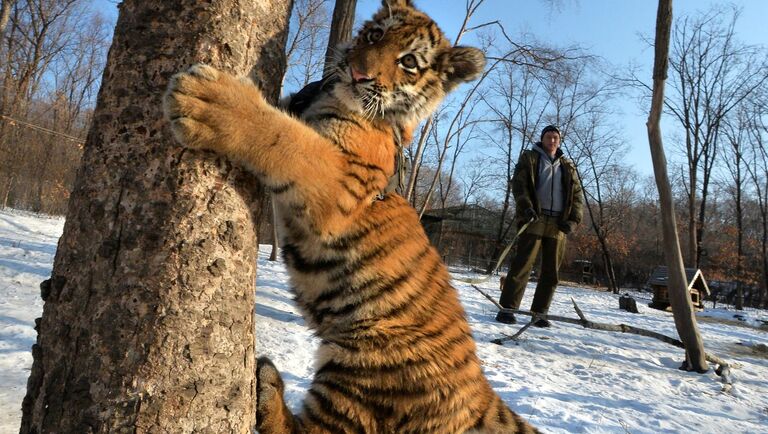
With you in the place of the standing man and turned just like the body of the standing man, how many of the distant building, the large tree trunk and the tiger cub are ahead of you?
2

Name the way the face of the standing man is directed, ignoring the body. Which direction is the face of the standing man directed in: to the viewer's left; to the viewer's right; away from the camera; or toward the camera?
toward the camera

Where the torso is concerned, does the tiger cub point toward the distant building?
no

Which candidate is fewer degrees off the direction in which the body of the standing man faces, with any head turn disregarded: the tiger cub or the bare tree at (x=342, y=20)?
the tiger cub

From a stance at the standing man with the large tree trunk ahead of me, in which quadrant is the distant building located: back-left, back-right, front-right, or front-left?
back-right

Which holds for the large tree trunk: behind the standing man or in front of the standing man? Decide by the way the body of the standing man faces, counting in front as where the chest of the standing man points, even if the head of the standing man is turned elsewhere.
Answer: in front

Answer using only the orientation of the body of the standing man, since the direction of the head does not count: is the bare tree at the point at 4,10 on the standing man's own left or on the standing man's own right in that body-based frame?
on the standing man's own right

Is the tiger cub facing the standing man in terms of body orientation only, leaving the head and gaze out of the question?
no

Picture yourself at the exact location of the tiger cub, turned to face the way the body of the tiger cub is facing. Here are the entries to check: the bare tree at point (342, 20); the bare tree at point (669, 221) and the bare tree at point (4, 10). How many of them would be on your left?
0

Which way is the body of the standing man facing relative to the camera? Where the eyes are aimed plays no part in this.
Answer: toward the camera

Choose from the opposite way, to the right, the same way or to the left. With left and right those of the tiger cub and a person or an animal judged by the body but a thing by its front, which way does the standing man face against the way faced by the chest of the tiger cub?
to the left

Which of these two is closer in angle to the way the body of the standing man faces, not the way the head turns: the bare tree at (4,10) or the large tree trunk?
the large tree trunk

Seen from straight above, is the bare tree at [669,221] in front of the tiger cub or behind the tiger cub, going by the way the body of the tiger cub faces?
behind

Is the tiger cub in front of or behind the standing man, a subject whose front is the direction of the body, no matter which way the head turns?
in front

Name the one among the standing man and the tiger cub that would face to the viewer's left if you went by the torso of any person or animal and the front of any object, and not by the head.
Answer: the tiger cub

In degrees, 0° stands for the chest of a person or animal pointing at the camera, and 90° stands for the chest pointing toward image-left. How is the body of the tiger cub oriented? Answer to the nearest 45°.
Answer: approximately 90°

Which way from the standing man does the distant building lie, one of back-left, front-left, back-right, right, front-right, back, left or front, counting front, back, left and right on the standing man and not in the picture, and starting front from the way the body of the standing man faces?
back

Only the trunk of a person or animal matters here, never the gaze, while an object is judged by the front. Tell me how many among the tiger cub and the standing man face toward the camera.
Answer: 1
